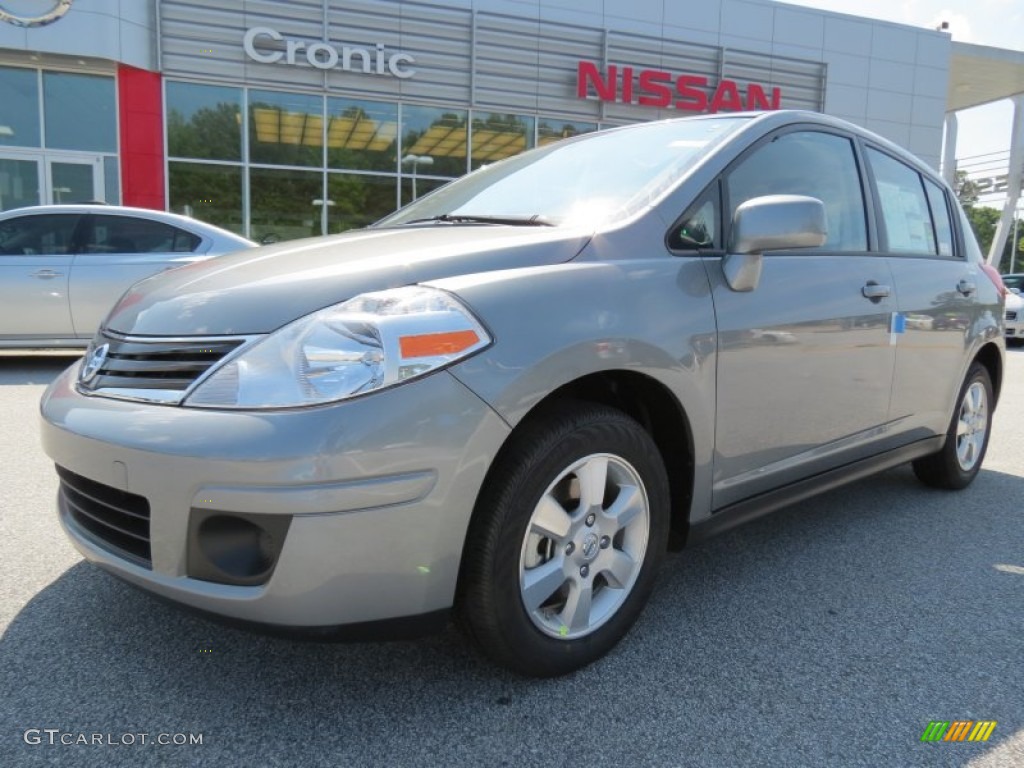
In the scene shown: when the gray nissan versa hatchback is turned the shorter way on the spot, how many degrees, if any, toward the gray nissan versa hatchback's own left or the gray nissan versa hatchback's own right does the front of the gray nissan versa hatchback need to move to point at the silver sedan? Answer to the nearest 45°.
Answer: approximately 90° to the gray nissan versa hatchback's own right

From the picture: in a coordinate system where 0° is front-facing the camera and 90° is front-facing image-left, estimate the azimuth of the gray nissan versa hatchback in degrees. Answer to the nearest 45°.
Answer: approximately 45°

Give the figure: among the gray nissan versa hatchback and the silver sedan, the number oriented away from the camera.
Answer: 0

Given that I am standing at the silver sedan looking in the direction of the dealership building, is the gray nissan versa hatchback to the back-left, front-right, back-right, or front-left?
back-right

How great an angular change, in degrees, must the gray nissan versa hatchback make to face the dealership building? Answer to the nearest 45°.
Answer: approximately 135° to its right
